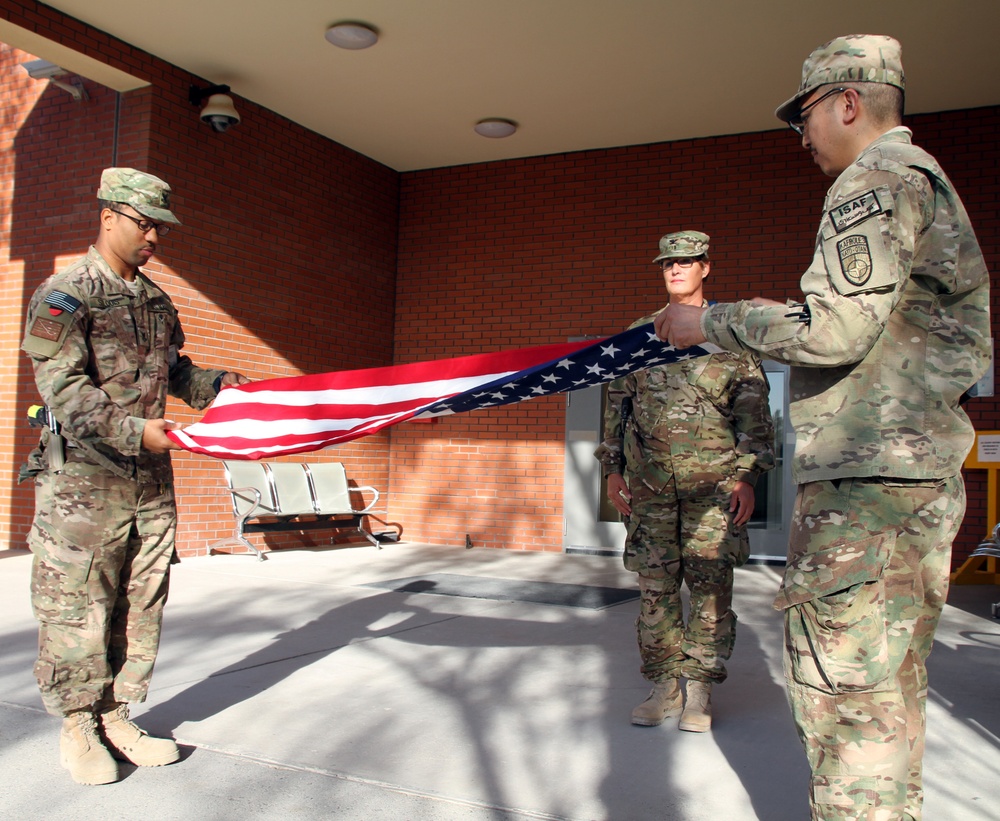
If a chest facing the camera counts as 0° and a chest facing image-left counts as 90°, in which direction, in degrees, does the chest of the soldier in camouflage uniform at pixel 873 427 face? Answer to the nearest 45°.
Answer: approximately 135°

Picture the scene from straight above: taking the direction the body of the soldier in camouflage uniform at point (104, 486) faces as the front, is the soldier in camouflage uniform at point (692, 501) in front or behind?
in front

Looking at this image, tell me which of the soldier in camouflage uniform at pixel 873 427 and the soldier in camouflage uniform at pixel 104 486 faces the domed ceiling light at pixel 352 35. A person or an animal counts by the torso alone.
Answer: the soldier in camouflage uniform at pixel 873 427

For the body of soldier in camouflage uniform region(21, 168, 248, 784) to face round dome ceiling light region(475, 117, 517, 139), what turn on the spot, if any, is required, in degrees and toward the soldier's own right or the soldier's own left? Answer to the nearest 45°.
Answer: approximately 90° to the soldier's own left

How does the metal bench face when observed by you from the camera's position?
facing the viewer and to the right of the viewer

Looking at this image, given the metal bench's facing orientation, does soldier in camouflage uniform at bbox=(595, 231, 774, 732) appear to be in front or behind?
in front

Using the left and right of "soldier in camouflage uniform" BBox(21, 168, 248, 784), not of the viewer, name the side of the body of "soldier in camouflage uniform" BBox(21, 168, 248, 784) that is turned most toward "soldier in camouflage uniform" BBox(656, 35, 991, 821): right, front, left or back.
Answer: front

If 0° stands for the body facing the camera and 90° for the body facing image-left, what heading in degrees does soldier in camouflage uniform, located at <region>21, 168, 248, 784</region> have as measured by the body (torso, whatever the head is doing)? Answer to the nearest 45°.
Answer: approximately 315°

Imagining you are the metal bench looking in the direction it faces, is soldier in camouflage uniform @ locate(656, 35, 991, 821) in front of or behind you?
in front

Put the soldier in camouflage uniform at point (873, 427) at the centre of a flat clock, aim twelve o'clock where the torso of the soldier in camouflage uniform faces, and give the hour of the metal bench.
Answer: The metal bench is roughly at 12 o'clock from the soldier in camouflage uniform.

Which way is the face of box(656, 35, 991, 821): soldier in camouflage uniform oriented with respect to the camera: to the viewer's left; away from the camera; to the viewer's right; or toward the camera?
to the viewer's left

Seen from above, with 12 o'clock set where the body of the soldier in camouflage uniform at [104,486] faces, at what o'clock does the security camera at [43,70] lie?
The security camera is roughly at 7 o'clock from the soldier in camouflage uniform.

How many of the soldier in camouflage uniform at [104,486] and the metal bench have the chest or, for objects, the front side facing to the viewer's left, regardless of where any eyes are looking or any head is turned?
0

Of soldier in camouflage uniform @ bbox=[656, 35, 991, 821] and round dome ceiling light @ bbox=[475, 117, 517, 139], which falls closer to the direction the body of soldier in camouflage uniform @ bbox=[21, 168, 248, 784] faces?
the soldier in camouflage uniform
